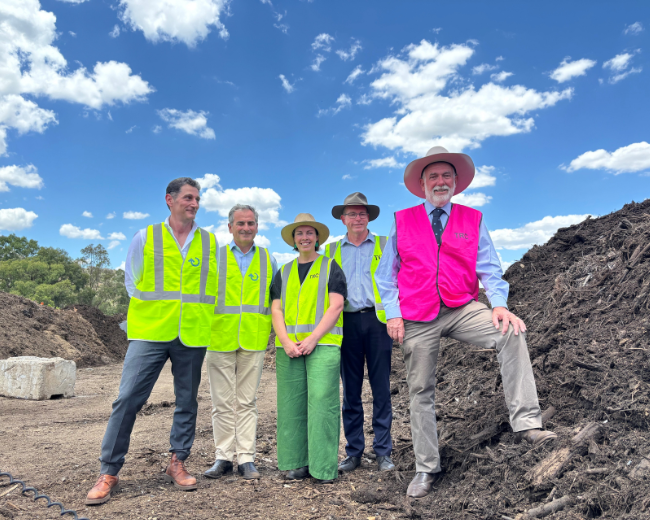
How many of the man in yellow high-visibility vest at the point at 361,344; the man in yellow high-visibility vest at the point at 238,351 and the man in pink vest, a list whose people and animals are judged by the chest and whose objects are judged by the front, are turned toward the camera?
3

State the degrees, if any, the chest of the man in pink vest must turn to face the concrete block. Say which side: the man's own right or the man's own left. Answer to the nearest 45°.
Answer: approximately 135° to the man's own right

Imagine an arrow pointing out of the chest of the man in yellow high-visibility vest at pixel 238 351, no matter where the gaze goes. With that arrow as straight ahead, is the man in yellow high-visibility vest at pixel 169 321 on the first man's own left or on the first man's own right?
on the first man's own right

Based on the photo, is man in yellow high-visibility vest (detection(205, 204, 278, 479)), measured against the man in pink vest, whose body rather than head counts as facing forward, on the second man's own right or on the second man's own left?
on the second man's own right

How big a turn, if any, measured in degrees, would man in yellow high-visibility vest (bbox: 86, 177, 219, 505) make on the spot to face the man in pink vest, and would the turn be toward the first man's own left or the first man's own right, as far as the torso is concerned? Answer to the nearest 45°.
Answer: approximately 45° to the first man's own left

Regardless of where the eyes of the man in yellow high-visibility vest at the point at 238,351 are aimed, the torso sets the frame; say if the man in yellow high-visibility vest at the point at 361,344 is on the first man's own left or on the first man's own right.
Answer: on the first man's own left

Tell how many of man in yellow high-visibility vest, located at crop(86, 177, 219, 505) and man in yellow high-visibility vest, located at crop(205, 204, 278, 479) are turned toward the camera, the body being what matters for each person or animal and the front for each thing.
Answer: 2

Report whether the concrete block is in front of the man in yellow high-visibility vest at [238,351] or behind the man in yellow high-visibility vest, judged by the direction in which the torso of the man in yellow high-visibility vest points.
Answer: behind
